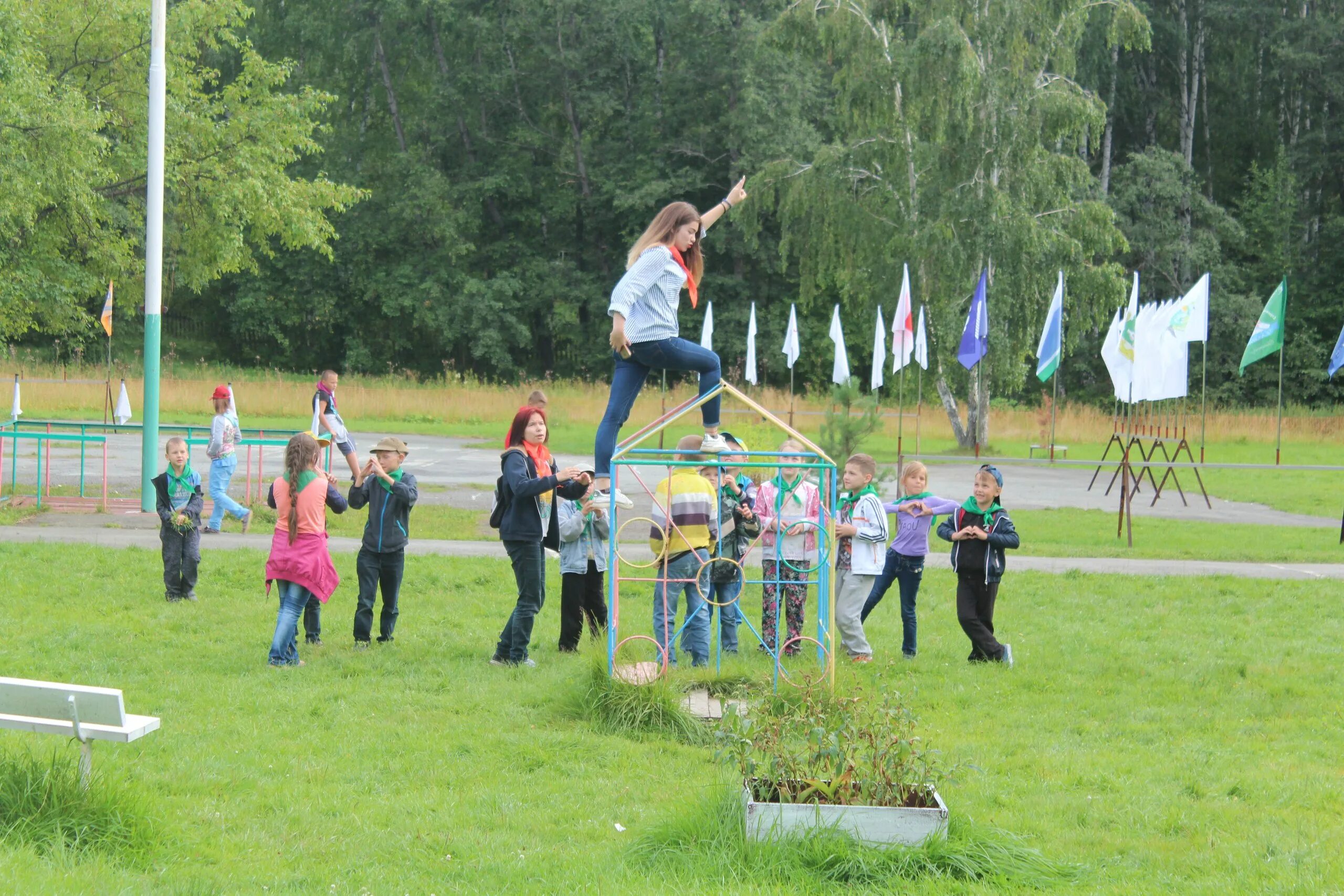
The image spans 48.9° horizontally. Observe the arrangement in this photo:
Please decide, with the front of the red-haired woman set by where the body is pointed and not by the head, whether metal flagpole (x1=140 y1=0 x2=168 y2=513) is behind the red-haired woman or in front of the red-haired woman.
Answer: behind

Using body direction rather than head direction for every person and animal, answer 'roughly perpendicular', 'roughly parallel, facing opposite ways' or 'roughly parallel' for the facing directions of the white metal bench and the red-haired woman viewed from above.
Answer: roughly perpendicular

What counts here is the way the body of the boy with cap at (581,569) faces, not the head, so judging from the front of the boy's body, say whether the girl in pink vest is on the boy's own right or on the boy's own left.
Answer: on the boy's own right

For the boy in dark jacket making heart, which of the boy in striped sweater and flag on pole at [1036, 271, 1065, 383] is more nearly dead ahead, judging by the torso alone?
the boy in striped sweater

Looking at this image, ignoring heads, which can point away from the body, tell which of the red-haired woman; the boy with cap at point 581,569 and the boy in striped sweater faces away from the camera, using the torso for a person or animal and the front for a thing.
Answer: the boy in striped sweater

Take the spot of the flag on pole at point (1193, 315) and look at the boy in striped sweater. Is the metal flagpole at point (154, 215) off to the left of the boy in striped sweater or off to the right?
right

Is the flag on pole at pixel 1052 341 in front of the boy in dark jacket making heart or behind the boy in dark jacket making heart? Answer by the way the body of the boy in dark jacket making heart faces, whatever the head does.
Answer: behind

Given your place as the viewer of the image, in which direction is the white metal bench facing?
facing away from the viewer and to the right of the viewer

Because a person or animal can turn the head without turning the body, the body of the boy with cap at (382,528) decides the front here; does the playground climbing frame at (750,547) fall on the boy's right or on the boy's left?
on the boy's left

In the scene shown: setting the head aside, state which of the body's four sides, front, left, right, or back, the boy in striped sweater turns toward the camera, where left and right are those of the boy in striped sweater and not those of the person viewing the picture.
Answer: back

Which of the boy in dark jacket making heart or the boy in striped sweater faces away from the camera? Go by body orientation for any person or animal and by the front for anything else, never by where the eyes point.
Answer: the boy in striped sweater

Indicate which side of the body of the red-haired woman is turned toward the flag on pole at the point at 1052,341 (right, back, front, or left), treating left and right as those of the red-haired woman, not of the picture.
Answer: left

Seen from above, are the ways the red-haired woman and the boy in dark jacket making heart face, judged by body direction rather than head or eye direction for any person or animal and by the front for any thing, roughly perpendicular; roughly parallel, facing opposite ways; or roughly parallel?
roughly perpendicular
